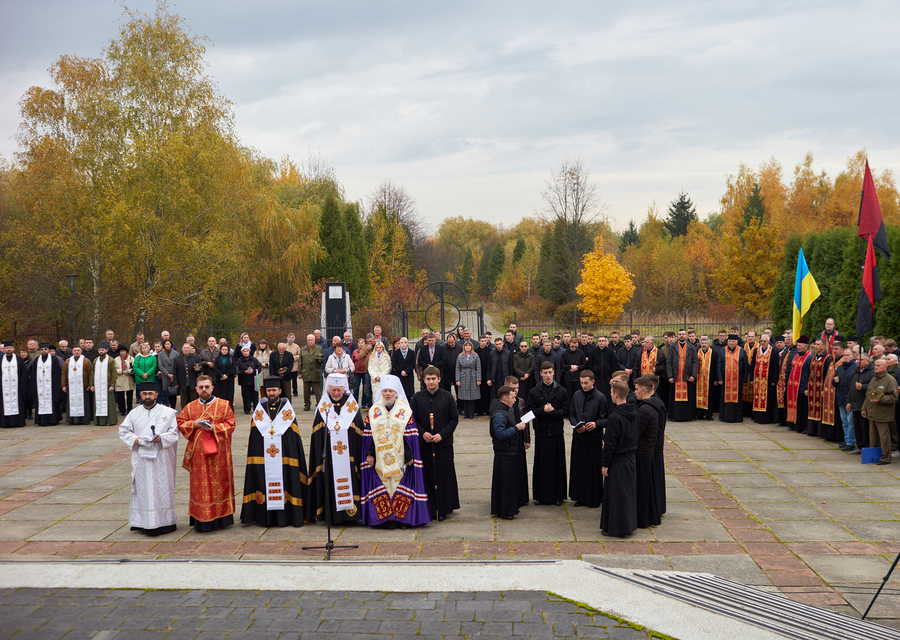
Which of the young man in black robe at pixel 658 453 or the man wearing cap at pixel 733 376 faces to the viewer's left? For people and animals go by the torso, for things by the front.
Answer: the young man in black robe

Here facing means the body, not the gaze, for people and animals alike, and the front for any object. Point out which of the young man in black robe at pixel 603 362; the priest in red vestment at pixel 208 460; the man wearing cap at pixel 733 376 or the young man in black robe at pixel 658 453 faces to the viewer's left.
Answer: the young man in black robe at pixel 658 453

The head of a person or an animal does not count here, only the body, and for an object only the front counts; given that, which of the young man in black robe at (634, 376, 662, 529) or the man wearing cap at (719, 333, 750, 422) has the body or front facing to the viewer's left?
the young man in black robe

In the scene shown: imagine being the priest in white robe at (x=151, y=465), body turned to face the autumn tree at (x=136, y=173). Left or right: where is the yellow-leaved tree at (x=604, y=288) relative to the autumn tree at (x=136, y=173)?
right

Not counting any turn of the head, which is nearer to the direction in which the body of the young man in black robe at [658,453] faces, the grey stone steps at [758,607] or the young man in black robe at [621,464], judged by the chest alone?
the young man in black robe

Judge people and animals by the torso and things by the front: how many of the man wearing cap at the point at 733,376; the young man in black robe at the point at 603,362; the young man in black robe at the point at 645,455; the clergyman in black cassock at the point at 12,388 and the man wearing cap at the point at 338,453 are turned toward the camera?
4

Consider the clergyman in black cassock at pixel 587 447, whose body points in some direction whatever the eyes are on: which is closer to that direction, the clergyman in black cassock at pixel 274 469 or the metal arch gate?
the clergyman in black cassock

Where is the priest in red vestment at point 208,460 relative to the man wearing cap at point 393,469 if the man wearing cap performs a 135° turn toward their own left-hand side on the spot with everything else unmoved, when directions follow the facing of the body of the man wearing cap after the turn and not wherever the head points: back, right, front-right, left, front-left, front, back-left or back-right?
back-left
